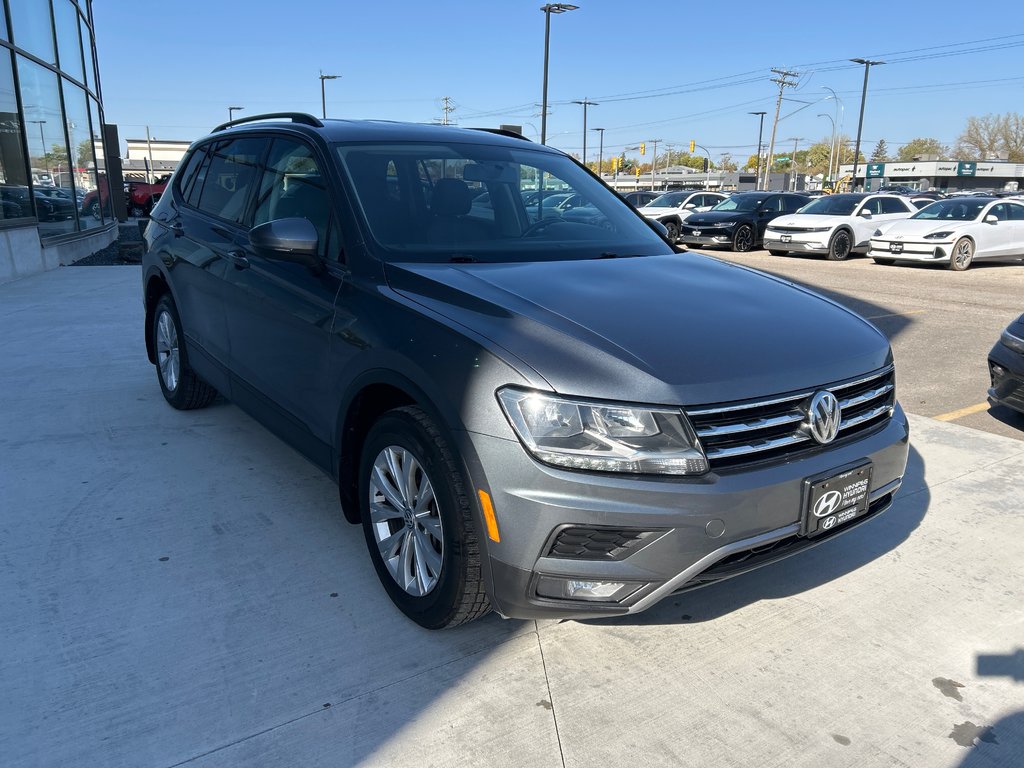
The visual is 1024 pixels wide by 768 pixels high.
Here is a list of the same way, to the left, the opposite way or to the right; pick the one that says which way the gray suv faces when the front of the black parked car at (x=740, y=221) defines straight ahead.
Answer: to the left

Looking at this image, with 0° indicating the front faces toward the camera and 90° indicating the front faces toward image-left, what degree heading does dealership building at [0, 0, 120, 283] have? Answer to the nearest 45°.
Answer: approximately 315°

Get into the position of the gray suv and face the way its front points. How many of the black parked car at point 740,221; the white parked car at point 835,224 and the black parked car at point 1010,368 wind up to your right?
0

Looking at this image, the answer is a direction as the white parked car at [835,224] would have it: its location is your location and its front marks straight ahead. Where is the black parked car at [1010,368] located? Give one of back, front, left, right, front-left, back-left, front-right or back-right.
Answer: front-left

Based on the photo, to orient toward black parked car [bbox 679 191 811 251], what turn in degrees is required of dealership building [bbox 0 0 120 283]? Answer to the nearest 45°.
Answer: approximately 45° to its left

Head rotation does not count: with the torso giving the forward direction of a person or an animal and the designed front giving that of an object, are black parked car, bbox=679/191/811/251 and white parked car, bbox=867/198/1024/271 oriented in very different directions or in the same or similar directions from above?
same or similar directions

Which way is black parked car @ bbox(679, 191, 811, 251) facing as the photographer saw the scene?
facing the viewer and to the left of the viewer

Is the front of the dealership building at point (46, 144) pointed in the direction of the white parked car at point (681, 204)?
no

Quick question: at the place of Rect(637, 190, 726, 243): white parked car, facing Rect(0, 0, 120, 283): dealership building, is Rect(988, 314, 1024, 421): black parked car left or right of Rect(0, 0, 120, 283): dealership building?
left

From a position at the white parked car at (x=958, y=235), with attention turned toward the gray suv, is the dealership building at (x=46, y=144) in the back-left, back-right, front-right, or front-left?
front-right

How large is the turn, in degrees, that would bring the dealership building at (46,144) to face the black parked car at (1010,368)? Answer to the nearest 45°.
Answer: approximately 45° to its right

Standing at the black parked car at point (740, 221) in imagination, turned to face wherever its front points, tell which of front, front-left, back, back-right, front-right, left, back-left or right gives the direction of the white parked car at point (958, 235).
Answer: left

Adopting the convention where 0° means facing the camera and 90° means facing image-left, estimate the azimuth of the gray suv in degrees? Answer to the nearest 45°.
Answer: approximately 315°

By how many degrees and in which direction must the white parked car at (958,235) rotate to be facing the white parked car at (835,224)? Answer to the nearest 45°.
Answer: approximately 90° to its right

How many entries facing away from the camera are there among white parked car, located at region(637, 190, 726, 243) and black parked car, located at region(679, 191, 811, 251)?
0

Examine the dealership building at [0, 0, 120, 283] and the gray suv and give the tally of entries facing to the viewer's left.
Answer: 0

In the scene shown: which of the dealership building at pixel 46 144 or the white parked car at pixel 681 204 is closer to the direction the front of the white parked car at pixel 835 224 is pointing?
the dealership building

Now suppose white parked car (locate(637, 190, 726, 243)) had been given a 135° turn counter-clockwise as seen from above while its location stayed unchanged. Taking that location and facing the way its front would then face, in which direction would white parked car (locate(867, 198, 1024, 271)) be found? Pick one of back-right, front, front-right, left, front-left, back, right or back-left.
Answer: front-right
